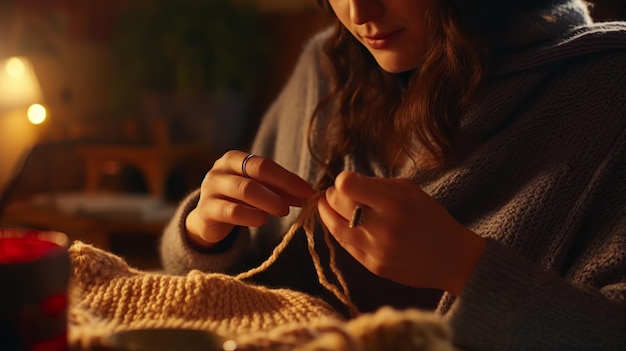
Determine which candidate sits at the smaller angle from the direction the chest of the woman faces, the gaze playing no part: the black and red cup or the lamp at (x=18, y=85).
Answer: the black and red cup

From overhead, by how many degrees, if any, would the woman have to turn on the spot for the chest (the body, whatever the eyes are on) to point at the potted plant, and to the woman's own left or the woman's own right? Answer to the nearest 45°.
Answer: approximately 90° to the woman's own right

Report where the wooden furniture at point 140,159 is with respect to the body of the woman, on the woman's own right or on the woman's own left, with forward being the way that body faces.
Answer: on the woman's own right

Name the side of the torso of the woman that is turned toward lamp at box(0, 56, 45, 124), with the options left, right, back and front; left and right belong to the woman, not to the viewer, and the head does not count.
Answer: right

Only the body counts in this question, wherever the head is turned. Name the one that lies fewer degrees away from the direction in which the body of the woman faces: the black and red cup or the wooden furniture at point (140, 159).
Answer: the black and red cup

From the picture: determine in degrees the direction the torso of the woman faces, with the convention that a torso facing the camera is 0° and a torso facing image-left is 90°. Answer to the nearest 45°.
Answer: approximately 45°
